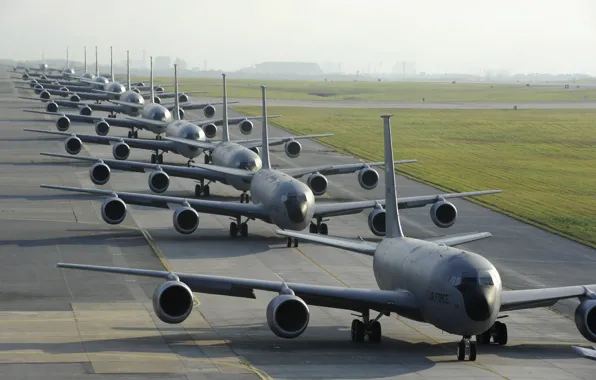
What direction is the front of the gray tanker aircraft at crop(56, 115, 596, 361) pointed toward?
toward the camera
